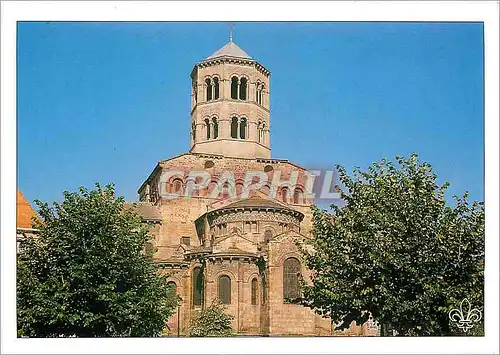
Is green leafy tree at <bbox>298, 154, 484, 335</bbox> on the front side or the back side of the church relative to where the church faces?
on the back side

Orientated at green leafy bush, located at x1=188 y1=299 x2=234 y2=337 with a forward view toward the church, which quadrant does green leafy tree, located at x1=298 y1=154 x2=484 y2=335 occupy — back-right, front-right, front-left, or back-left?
back-right

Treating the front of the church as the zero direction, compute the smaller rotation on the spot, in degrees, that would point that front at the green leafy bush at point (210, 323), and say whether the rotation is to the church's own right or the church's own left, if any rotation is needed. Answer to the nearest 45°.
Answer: approximately 180°

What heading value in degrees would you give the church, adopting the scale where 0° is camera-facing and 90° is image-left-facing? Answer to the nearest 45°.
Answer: approximately 180°

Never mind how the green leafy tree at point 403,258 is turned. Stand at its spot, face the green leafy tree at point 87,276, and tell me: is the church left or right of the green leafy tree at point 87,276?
right
